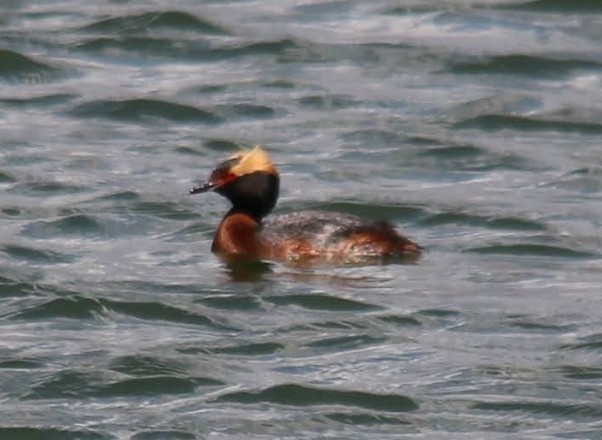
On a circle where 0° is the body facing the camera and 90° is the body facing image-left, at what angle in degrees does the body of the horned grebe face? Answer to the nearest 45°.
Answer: approximately 90°
